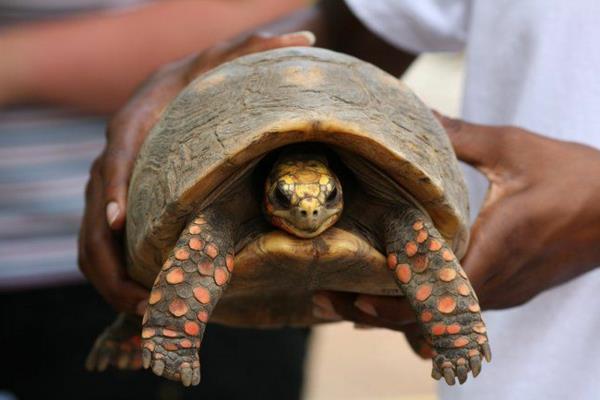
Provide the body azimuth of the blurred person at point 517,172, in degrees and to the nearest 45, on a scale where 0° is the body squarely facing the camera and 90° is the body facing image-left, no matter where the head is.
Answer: approximately 45°

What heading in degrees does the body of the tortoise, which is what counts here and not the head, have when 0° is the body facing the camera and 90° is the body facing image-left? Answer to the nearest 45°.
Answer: approximately 0°

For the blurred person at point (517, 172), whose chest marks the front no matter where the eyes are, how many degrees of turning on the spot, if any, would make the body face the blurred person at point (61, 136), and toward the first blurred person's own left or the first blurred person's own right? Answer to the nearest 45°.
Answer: approximately 45° to the first blurred person's own right

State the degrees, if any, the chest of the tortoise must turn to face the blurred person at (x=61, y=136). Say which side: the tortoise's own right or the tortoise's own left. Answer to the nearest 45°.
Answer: approximately 135° to the tortoise's own right
